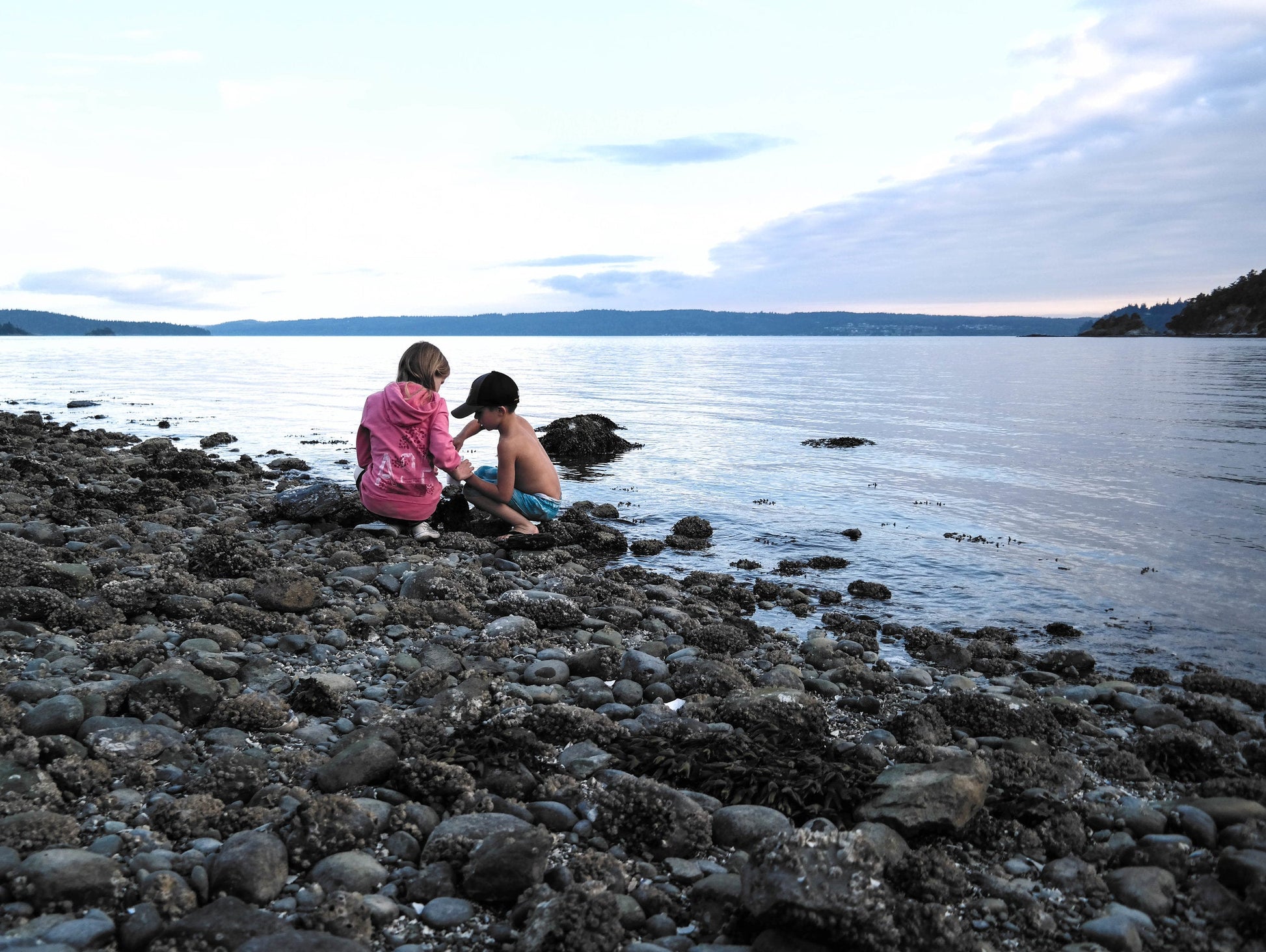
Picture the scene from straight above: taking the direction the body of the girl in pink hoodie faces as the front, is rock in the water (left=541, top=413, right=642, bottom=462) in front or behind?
in front

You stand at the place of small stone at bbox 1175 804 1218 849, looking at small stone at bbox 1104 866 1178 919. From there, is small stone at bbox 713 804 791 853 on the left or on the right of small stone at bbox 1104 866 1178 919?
right

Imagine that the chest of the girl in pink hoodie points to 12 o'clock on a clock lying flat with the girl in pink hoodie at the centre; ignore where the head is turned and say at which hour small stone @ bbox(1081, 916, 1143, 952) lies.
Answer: The small stone is roughly at 4 o'clock from the girl in pink hoodie.

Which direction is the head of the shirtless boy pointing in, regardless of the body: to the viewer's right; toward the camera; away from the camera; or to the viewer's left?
to the viewer's left

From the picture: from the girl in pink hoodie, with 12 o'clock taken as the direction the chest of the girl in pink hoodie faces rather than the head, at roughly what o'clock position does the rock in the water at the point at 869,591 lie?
The rock in the water is roughly at 4 o'clock from the girl in pink hoodie.

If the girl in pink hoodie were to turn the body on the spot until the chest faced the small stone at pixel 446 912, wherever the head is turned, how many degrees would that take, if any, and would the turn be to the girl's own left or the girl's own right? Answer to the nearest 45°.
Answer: approximately 135° to the girl's own right

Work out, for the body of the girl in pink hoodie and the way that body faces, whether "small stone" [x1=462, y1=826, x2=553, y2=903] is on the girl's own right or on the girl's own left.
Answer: on the girl's own right

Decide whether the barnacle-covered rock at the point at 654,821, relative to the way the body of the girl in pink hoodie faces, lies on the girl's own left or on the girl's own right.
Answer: on the girl's own right

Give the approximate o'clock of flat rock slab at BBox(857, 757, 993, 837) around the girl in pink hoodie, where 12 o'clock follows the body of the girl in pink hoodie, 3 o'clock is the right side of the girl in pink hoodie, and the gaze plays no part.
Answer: The flat rock slab is roughly at 4 o'clock from the girl in pink hoodie.

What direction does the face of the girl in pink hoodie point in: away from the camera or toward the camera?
away from the camera

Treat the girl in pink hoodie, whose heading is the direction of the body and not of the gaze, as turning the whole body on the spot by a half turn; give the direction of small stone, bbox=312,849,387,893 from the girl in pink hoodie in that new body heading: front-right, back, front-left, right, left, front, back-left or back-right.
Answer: front-left

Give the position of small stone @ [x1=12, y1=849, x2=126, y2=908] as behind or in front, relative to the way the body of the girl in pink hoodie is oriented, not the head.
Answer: behind

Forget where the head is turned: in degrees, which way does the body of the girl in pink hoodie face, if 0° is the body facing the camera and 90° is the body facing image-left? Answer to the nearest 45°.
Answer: approximately 225°

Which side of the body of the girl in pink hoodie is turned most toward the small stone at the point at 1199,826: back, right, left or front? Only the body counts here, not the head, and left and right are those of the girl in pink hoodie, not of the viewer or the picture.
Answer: back

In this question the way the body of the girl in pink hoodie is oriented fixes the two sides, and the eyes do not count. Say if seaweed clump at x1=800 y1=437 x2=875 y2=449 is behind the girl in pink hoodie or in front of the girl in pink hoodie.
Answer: in front

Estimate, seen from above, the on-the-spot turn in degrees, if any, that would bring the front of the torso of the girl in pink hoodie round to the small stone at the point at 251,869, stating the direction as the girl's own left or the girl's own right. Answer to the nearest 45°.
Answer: approximately 135° to the girl's own right

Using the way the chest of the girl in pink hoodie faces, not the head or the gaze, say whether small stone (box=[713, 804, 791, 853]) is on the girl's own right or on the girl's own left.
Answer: on the girl's own right

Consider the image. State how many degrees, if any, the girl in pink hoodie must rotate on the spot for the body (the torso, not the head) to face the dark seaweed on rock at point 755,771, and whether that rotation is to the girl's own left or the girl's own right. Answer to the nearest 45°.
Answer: approximately 135° to the girl's own right
